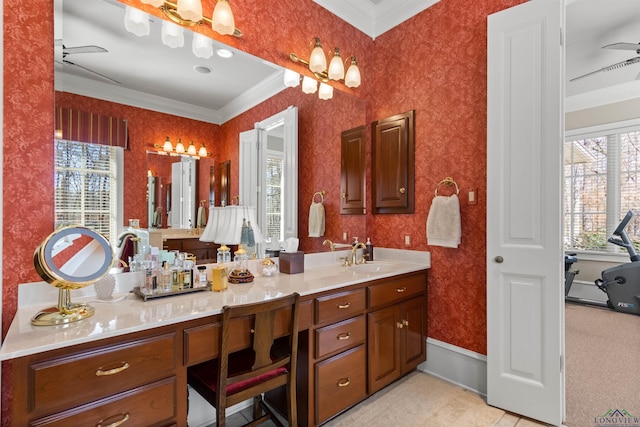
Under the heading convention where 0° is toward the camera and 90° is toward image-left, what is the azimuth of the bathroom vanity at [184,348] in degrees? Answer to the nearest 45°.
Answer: approximately 315°

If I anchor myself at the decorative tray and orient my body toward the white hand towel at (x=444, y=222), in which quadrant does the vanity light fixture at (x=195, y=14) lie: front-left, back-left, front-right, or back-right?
front-left

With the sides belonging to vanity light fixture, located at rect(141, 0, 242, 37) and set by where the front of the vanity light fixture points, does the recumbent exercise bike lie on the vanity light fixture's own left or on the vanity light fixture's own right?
on the vanity light fixture's own left

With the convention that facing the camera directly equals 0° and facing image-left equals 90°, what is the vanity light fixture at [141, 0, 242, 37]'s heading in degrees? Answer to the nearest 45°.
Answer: approximately 315°

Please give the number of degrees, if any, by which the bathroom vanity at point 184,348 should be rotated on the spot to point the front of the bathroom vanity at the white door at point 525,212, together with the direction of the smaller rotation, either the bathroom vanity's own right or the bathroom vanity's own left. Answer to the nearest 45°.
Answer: approximately 45° to the bathroom vanity's own left

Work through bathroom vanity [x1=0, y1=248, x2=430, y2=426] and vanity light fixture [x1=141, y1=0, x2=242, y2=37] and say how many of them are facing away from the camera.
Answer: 0

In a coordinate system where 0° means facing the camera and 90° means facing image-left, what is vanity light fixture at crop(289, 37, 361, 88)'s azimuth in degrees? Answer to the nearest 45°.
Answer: approximately 315°

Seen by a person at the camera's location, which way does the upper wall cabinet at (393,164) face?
facing the viewer and to the left of the viewer
